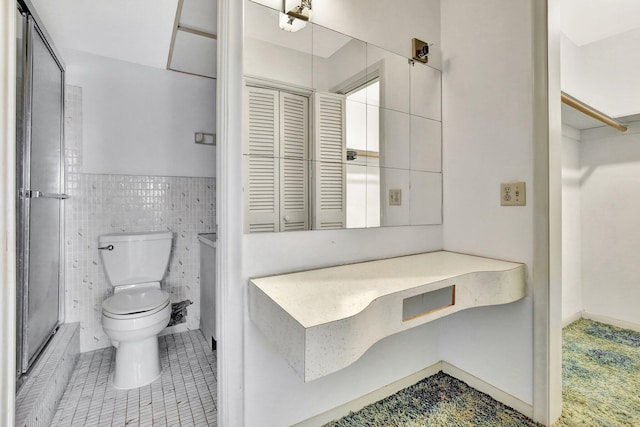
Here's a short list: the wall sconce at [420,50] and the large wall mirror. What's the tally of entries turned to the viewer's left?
0

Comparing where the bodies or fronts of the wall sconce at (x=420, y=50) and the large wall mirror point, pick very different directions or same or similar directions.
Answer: same or similar directions

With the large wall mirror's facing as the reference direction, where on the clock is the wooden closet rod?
The wooden closet rod is roughly at 10 o'clock from the large wall mirror.

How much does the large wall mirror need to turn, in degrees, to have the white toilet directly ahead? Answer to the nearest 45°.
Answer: approximately 135° to its right

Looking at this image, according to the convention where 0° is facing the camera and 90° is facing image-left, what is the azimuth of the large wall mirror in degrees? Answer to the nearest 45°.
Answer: approximately 315°

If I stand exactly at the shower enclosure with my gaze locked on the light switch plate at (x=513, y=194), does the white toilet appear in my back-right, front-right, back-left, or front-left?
front-left

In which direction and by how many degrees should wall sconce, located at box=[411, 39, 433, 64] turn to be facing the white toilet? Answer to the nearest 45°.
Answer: approximately 135° to its right

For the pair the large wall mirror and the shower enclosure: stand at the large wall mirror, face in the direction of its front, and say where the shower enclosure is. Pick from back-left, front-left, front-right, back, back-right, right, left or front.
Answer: back-right

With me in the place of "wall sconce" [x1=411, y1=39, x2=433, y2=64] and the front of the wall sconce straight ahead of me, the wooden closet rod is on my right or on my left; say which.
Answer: on my left
